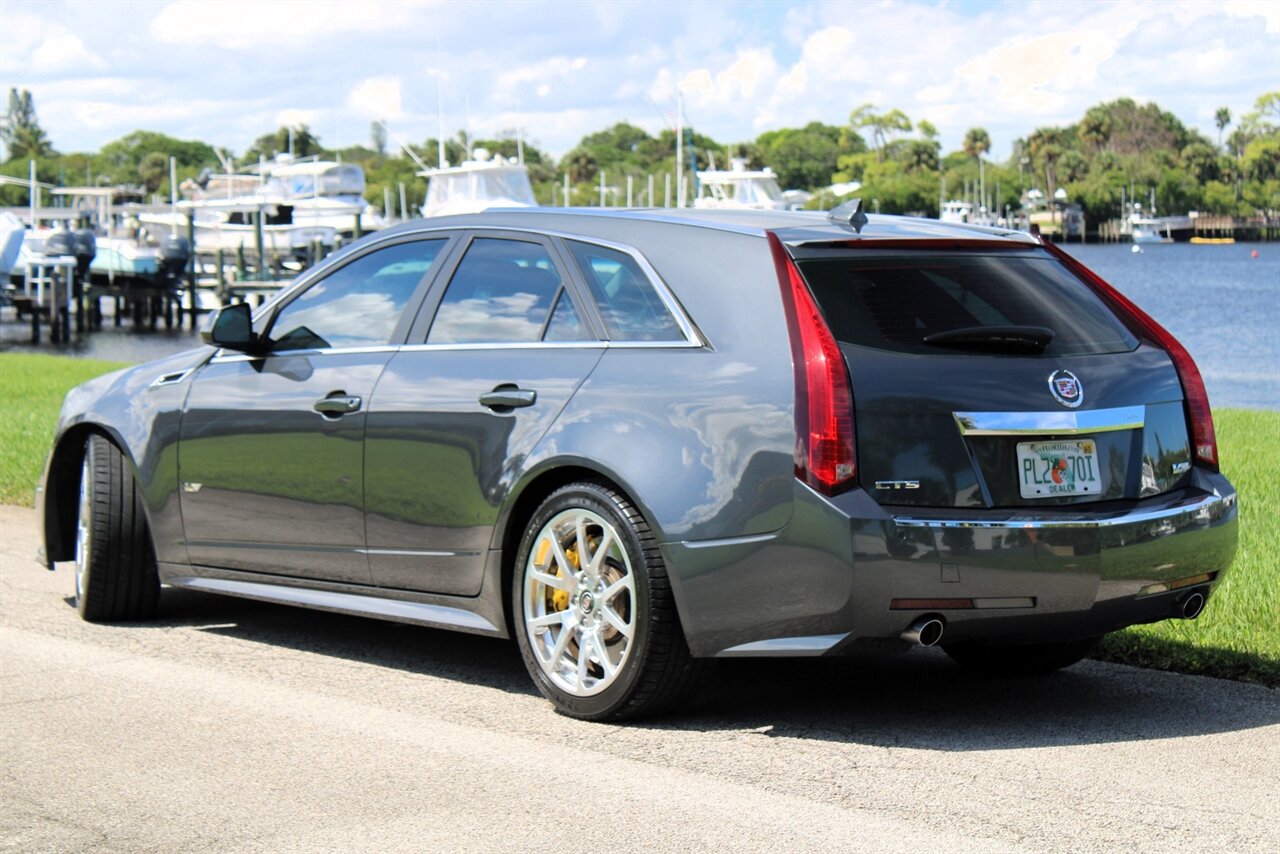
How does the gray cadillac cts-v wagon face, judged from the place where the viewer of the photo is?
facing away from the viewer and to the left of the viewer
